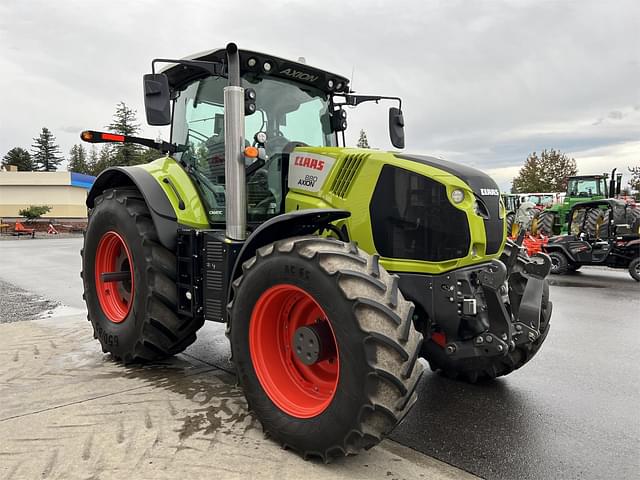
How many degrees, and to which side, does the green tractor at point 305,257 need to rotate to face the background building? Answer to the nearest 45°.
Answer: approximately 180°

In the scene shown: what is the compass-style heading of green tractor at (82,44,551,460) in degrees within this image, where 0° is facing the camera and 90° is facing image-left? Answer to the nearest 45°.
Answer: approximately 315°

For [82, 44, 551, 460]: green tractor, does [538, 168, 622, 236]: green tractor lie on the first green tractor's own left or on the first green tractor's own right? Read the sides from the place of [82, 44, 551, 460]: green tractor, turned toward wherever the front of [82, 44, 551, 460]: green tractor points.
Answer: on the first green tractor's own left
